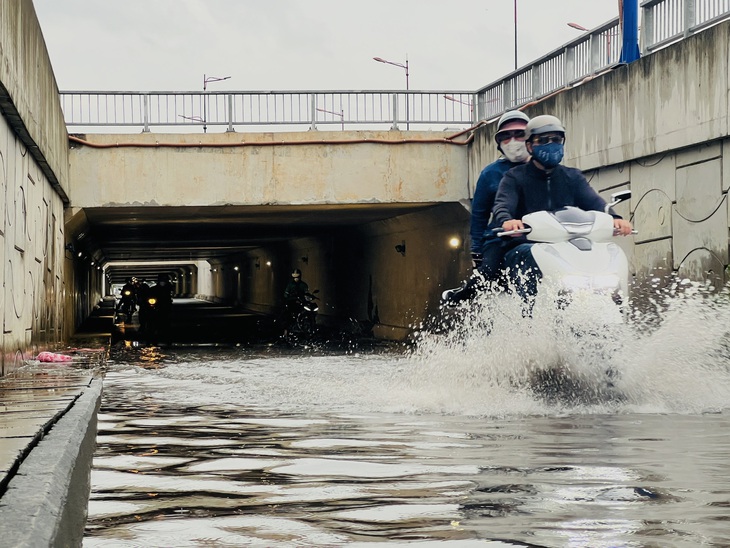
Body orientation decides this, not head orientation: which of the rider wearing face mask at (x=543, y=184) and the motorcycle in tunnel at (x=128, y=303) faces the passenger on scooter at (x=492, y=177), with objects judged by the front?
the motorcycle in tunnel

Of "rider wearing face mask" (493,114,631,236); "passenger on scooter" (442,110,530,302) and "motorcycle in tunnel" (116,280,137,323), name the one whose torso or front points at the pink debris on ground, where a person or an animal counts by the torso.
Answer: the motorcycle in tunnel

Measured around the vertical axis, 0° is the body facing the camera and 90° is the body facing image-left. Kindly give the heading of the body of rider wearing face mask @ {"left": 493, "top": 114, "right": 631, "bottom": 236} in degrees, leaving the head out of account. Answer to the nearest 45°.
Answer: approximately 0°

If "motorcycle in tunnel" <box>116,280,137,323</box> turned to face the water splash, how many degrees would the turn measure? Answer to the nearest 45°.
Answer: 0° — it already faces it

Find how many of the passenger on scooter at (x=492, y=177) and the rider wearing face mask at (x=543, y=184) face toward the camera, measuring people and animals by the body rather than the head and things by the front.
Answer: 2

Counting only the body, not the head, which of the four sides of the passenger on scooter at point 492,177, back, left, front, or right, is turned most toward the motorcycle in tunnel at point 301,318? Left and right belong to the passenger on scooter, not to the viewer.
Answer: back

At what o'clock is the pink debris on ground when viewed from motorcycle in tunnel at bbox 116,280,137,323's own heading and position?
The pink debris on ground is roughly at 12 o'clock from the motorcycle in tunnel.
